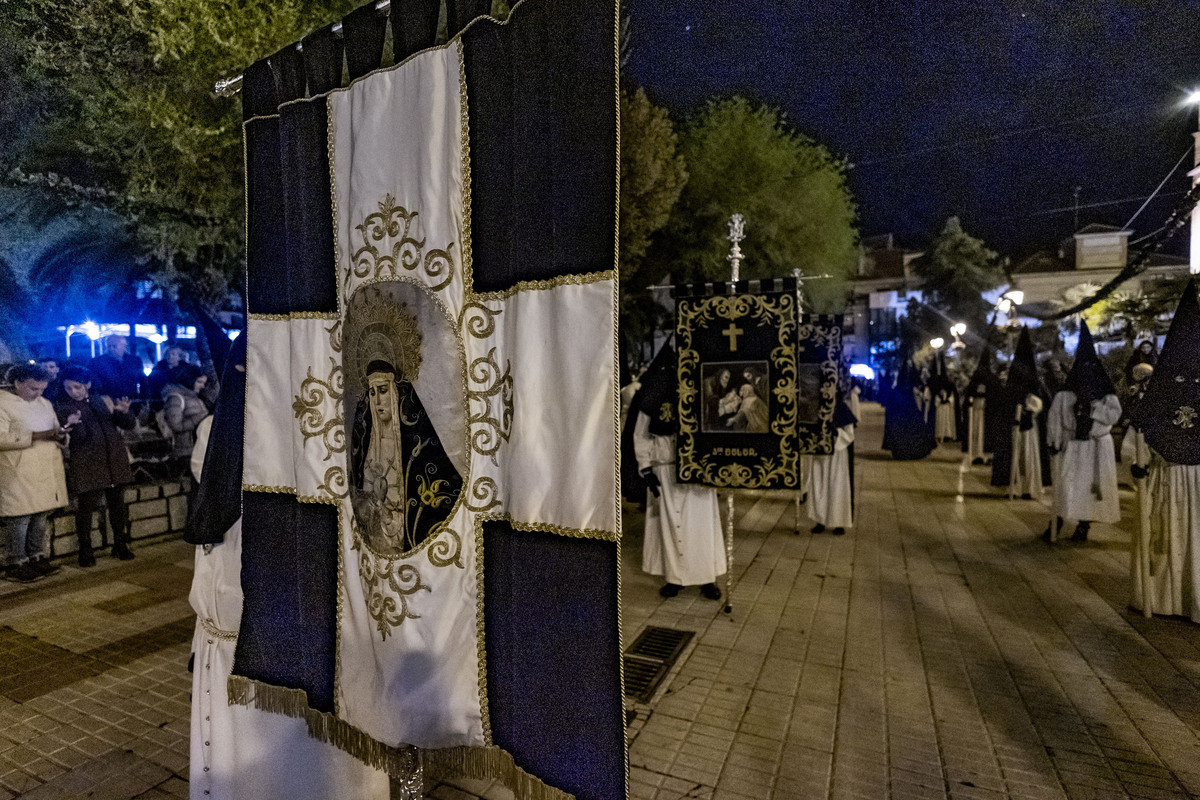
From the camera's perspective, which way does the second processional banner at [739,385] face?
toward the camera

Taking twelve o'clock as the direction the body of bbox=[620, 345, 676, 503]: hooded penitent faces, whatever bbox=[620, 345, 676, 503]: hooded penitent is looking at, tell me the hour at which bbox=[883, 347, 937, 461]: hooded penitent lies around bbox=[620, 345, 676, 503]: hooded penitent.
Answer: bbox=[883, 347, 937, 461]: hooded penitent is roughly at 7 o'clock from bbox=[620, 345, 676, 503]: hooded penitent.

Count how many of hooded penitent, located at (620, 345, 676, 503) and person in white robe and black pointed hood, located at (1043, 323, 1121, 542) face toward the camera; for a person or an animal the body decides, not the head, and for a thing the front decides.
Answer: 2

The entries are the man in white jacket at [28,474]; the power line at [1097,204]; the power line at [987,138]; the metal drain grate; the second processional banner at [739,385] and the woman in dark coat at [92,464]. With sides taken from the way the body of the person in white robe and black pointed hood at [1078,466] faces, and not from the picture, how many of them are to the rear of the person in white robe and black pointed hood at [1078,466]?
2

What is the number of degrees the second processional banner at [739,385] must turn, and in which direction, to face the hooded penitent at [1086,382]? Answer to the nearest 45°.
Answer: approximately 135° to its left

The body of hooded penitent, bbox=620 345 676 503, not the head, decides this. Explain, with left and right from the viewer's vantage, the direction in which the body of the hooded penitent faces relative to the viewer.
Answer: facing the viewer

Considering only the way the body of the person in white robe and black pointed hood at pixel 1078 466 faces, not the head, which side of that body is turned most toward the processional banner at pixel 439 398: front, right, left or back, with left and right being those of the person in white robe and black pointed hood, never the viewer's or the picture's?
front

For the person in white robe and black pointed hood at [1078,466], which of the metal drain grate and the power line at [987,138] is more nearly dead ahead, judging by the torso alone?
the metal drain grate

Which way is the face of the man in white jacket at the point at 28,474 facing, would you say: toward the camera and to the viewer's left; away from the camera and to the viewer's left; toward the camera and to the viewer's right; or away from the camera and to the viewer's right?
toward the camera and to the viewer's right

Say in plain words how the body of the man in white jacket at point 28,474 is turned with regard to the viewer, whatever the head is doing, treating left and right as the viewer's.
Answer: facing the viewer and to the right of the viewer

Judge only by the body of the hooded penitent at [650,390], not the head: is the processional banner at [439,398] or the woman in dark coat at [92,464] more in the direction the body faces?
the processional banner

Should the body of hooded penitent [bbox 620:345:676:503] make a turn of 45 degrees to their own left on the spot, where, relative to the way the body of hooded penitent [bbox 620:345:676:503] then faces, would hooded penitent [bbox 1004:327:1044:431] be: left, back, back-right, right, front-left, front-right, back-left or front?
left

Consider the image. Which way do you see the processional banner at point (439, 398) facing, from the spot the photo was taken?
facing the viewer and to the left of the viewer

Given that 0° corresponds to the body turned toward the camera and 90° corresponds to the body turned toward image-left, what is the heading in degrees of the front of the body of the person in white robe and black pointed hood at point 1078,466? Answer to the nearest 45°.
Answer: approximately 0°
